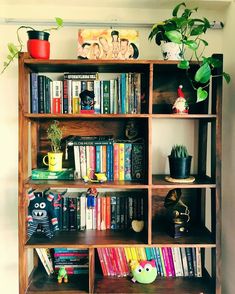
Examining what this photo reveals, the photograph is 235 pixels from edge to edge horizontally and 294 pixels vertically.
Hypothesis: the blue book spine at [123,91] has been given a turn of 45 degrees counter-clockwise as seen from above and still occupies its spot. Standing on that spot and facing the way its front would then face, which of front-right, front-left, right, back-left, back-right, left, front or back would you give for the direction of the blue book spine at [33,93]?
back-right

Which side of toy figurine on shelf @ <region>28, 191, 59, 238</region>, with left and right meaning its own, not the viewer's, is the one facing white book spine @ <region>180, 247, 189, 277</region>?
left

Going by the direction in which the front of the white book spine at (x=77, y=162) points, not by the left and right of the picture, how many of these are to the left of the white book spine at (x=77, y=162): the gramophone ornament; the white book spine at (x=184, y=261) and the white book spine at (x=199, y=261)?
3

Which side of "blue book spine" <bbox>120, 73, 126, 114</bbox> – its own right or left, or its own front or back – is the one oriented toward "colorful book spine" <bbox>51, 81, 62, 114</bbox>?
right

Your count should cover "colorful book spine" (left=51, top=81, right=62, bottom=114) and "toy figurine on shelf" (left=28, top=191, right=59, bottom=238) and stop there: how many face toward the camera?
2
